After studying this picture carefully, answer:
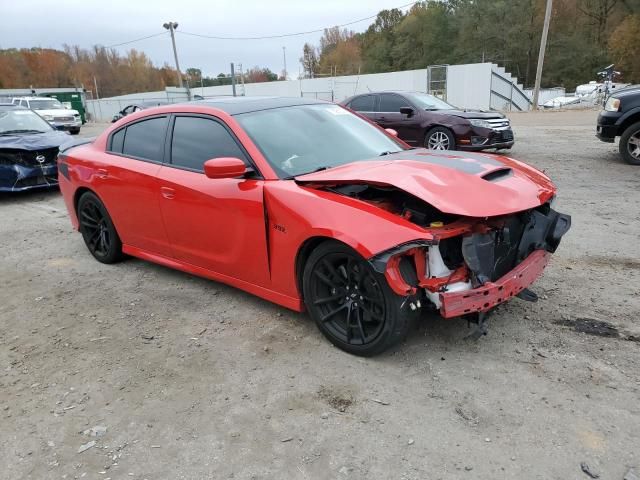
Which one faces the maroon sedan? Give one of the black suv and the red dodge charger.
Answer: the black suv

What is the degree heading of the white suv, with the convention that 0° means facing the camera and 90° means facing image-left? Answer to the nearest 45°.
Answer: approximately 315°

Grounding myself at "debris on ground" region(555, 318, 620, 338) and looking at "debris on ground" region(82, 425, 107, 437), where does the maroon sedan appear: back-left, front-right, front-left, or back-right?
back-right

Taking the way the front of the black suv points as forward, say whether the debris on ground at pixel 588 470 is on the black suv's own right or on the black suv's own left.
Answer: on the black suv's own left

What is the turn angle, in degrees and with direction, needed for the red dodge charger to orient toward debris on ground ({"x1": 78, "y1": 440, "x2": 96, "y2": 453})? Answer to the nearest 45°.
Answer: approximately 90° to its right

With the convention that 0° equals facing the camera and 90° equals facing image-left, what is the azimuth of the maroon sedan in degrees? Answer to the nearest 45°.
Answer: approximately 315°

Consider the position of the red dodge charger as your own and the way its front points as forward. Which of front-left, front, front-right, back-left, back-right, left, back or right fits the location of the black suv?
left

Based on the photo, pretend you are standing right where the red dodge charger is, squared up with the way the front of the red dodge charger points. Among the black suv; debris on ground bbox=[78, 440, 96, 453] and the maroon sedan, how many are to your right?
1

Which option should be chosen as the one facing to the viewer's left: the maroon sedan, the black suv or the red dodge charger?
the black suv

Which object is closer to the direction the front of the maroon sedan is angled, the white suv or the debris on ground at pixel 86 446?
the debris on ground

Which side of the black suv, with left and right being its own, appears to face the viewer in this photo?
left

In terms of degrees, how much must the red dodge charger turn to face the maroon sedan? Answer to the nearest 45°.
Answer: approximately 135° to its left

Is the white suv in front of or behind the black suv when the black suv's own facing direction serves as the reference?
in front
